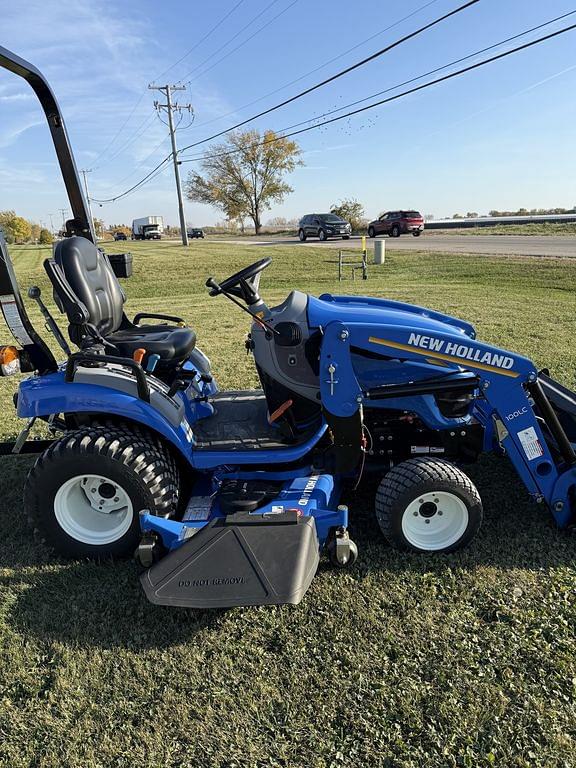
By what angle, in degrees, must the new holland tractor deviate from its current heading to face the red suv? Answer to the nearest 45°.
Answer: approximately 90° to its left

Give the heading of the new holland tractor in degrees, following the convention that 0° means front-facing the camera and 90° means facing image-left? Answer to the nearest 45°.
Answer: approximately 270°

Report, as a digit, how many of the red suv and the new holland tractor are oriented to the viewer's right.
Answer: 1

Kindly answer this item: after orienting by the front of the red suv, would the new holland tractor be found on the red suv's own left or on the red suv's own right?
on the red suv's own left

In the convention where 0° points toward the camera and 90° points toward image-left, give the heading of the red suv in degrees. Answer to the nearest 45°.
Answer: approximately 135°

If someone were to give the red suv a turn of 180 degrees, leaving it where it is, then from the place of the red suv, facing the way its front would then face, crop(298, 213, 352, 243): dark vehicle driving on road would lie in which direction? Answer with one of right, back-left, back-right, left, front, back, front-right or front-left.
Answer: back-right

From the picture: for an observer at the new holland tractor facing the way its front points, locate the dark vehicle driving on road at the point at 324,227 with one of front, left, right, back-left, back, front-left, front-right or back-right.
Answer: left
